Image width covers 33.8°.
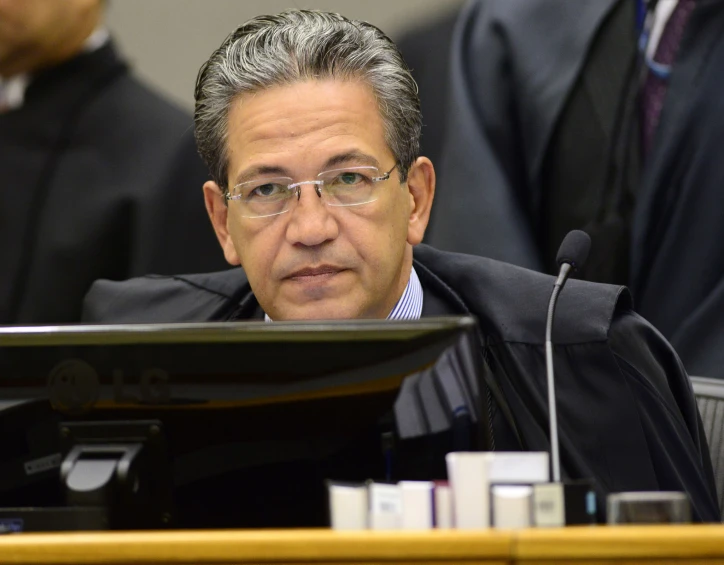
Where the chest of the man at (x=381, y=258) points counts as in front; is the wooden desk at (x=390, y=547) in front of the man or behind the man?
in front

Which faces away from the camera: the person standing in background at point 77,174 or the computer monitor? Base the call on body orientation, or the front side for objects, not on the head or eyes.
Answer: the computer monitor

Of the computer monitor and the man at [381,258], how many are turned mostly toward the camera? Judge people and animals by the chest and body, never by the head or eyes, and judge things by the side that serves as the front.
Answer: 1

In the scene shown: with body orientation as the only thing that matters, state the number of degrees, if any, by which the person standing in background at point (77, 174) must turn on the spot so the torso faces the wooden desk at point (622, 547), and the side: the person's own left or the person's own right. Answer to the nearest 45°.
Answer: approximately 45° to the person's own left

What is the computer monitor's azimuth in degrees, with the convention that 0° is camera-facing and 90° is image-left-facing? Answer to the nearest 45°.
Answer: approximately 180°

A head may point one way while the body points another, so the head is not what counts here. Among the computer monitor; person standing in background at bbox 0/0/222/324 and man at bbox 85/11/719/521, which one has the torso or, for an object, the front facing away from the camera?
the computer monitor

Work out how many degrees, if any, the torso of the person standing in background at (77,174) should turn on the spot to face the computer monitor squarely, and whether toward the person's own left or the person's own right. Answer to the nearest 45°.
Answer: approximately 45° to the person's own left

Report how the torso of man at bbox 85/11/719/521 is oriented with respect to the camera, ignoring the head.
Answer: toward the camera

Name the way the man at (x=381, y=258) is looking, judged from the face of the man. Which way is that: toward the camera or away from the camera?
toward the camera

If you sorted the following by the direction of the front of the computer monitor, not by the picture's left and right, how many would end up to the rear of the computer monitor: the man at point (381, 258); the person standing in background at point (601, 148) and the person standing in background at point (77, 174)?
0

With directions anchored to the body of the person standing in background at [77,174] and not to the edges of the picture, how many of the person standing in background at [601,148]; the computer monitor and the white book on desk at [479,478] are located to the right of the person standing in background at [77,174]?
0

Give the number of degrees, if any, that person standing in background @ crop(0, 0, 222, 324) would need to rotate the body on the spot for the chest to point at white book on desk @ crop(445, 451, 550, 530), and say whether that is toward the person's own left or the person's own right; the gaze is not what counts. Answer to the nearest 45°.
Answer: approximately 45° to the person's own left

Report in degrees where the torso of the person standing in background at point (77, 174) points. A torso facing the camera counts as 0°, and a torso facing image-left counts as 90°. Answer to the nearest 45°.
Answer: approximately 45°

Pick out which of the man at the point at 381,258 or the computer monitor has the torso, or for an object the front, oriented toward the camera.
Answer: the man

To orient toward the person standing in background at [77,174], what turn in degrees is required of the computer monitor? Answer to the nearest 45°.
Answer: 0° — it already faces them

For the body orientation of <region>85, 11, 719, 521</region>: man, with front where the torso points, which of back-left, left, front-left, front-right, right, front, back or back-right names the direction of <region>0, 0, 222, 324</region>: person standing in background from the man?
back-right

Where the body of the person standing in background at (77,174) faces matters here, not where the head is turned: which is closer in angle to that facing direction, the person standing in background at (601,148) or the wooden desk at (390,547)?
the wooden desk

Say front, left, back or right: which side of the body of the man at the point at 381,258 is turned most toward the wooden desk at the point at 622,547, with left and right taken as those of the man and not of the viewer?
front

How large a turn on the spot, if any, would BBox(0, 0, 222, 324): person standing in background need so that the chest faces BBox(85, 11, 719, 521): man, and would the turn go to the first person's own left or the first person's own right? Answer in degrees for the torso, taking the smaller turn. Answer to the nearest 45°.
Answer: approximately 90° to the first person's own left

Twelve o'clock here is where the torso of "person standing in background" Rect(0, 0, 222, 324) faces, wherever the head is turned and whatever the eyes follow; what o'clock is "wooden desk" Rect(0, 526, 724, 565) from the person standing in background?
The wooden desk is roughly at 10 o'clock from the person standing in background.

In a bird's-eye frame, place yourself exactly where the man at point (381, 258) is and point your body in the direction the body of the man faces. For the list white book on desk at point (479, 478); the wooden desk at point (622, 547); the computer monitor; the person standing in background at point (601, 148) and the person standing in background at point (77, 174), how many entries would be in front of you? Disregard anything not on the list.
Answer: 3
